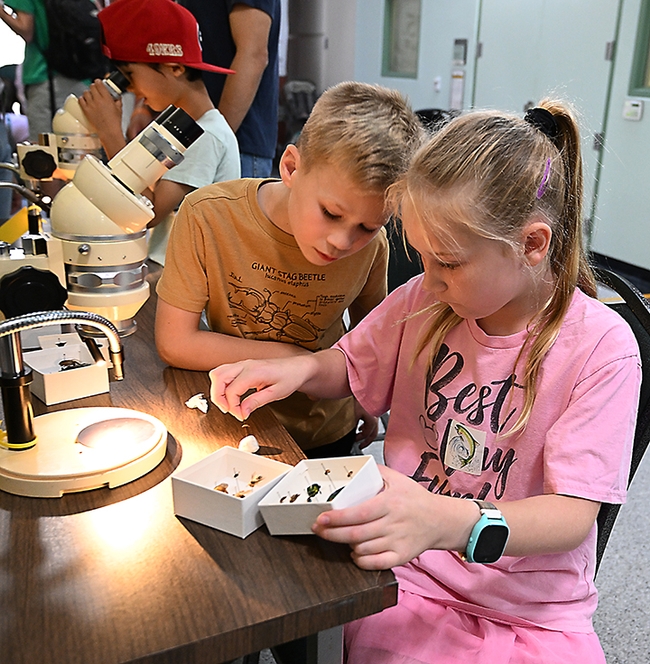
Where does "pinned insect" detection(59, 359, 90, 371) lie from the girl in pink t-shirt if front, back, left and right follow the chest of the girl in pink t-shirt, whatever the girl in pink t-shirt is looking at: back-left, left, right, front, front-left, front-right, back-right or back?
front-right

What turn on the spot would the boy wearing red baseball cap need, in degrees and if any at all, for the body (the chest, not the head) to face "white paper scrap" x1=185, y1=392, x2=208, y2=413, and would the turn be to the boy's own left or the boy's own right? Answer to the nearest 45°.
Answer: approximately 90° to the boy's own left

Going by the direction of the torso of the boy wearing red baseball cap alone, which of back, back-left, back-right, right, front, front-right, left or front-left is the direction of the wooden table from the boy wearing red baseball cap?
left

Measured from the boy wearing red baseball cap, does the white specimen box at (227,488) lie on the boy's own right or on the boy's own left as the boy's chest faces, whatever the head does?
on the boy's own left

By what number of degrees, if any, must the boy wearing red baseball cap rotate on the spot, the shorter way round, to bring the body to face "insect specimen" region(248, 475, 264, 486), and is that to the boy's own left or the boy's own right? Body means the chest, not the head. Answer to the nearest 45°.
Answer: approximately 90° to the boy's own left

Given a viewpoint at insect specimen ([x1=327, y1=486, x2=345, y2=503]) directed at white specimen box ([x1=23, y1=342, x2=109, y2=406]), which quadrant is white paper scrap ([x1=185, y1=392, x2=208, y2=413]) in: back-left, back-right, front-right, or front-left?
front-right

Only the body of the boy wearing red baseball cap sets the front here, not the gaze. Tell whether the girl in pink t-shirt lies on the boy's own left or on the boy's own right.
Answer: on the boy's own left

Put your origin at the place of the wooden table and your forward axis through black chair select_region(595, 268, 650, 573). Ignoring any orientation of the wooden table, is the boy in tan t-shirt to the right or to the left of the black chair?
left

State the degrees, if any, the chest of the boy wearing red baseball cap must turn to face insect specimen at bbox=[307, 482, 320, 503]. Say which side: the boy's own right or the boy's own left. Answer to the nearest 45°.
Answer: approximately 90° to the boy's own left

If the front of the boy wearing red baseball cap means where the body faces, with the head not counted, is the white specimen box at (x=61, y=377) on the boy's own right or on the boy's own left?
on the boy's own left

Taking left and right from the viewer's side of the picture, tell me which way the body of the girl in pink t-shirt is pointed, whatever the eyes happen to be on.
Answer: facing the viewer and to the left of the viewer

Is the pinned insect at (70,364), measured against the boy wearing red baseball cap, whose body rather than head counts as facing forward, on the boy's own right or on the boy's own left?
on the boy's own left

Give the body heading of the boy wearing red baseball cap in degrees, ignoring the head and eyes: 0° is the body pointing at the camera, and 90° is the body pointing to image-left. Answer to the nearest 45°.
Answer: approximately 90°

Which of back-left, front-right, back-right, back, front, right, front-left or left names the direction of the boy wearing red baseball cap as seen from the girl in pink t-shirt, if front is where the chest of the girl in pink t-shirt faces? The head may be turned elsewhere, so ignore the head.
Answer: right

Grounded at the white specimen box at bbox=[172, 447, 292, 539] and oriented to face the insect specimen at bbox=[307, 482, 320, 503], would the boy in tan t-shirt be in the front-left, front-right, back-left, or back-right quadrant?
front-left
